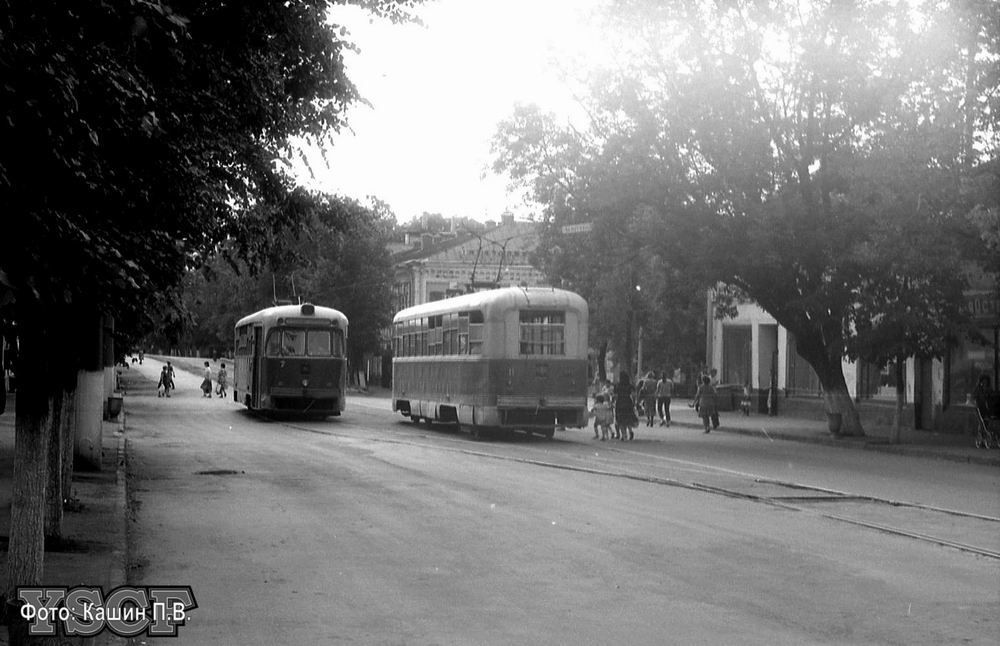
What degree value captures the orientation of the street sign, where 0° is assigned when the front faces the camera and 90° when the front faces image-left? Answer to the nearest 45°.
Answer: approximately 0°

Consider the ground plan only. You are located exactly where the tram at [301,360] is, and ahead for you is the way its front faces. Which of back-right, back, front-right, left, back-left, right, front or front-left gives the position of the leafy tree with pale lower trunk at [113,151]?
front

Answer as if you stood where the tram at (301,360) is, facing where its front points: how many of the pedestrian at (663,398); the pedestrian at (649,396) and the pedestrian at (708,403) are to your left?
3

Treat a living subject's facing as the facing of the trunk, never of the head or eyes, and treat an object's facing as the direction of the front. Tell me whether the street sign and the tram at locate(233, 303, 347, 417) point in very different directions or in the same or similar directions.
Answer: same or similar directions

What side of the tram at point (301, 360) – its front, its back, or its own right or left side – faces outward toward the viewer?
front

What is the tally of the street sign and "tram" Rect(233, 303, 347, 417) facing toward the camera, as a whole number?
2

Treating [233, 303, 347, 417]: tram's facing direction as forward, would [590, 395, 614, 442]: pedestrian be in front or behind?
in front

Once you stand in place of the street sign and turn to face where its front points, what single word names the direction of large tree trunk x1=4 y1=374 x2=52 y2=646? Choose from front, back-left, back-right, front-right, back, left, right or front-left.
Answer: front

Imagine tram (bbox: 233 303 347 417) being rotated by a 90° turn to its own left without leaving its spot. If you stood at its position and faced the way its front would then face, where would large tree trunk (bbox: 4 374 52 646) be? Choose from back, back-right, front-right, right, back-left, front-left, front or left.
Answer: right
